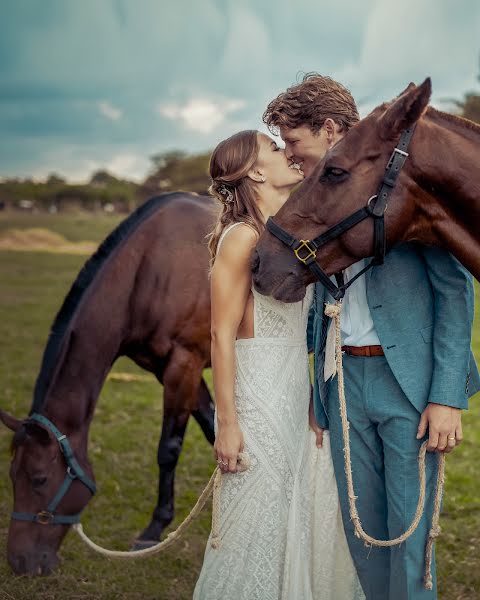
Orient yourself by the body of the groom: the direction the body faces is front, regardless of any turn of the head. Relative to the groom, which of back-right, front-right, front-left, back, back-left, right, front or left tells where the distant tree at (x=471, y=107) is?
back-right

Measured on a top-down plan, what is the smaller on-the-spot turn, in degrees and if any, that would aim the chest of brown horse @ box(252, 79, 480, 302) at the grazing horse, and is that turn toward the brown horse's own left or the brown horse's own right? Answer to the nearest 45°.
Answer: approximately 45° to the brown horse's own right

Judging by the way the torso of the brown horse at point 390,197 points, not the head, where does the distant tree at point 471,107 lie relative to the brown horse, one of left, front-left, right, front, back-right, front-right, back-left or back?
right

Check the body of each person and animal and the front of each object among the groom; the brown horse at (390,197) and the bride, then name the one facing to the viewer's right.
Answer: the bride

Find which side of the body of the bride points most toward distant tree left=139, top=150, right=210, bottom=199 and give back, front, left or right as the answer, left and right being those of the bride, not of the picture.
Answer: left

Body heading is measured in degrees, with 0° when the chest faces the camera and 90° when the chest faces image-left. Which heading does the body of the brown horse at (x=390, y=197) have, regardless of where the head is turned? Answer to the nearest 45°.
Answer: approximately 90°

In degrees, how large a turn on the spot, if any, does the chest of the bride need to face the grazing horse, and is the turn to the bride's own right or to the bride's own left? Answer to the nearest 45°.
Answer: approximately 135° to the bride's own left

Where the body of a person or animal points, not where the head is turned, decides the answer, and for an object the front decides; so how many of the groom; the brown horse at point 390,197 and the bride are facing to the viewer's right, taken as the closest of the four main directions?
1

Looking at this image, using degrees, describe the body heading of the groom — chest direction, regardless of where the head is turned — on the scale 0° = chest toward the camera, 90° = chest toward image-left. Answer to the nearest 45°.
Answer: approximately 45°

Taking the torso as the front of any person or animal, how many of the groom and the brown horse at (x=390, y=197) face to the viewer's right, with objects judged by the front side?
0

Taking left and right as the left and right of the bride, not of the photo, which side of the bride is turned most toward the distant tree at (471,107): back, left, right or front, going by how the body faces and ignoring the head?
left

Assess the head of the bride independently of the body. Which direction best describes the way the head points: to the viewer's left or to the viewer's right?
to the viewer's right

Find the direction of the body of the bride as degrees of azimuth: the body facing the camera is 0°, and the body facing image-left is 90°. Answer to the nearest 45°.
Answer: approximately 270°
